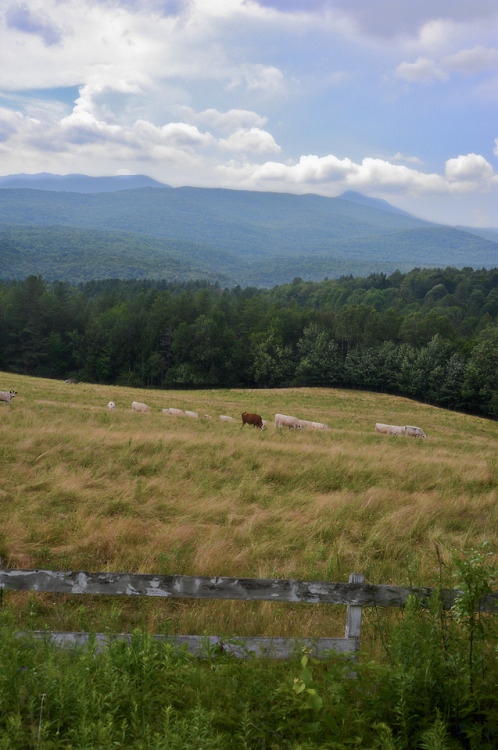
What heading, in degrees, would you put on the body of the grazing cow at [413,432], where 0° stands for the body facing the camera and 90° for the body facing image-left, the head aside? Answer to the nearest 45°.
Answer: approximately 270°
